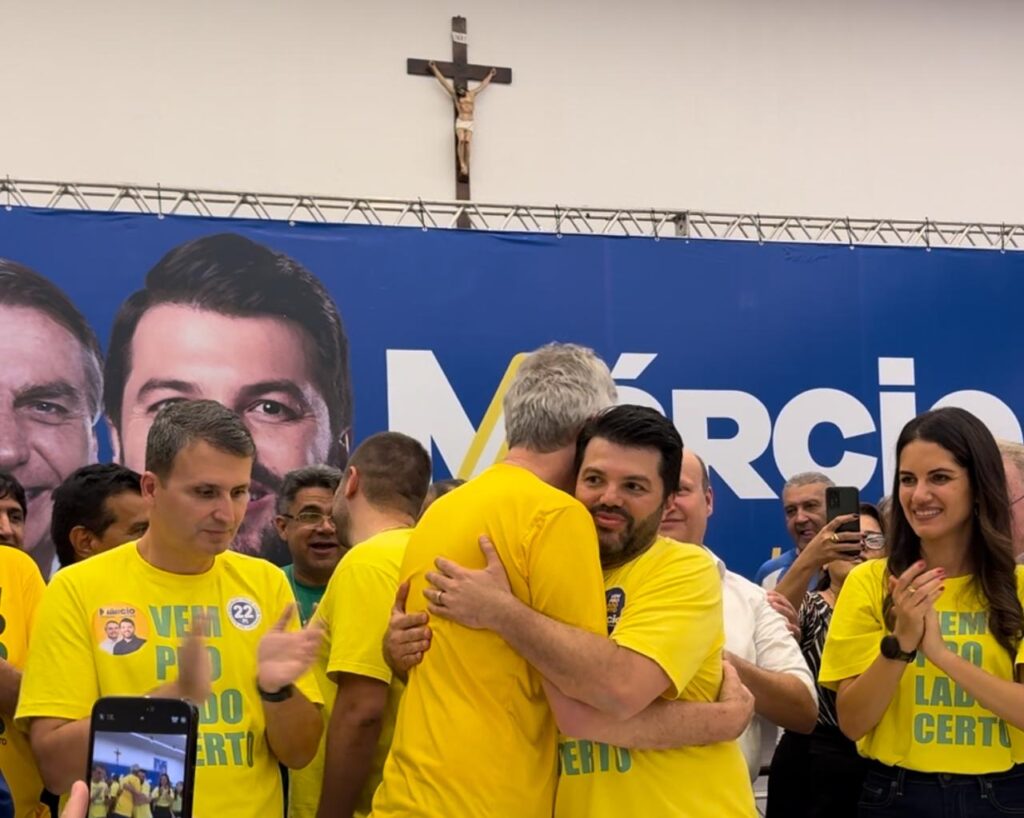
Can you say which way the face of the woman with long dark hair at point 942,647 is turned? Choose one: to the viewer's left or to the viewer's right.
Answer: to the viewer's left

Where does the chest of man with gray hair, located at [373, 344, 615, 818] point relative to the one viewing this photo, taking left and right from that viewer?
facing away from the viewer and to the right of the viewer

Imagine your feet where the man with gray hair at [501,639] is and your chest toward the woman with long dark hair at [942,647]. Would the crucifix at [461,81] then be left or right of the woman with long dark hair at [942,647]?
left

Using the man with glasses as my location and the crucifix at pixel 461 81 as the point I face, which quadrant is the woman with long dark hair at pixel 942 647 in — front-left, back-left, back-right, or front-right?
back-right

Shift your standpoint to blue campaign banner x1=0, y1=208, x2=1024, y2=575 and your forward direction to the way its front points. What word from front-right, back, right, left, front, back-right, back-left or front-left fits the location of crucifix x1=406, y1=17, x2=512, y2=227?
back

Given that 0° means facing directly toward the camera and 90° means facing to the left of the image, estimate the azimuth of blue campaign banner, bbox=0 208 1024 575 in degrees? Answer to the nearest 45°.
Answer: approximately 0°

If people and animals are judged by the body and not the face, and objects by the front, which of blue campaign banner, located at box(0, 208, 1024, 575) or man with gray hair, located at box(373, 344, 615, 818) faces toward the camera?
the blue campaign banner

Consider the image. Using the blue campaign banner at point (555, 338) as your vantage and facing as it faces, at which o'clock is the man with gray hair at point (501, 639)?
The man with gray hair is roughly at 12 o'clock from the blue campaign banner.

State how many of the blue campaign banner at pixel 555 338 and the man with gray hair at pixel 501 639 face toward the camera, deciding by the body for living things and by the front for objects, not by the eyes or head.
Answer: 1

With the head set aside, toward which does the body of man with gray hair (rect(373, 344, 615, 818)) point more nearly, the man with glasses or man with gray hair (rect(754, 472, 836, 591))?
the man with gray hair

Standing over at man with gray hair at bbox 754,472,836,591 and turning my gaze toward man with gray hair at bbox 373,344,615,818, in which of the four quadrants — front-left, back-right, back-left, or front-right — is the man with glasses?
front-right

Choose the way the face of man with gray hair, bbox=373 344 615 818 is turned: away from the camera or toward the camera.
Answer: away from the camera

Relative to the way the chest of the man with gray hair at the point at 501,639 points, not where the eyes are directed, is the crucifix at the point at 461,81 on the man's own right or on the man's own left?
on the man's own left
